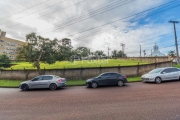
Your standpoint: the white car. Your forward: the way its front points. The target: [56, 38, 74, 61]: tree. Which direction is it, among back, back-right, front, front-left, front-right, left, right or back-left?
front-right

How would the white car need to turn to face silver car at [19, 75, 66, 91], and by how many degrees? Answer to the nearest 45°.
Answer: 0° — it already faces it

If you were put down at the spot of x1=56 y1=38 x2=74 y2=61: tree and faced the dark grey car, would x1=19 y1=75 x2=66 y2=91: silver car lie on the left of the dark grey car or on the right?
right

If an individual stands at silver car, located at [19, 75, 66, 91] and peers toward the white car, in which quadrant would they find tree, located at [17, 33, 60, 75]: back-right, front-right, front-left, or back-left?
back-left

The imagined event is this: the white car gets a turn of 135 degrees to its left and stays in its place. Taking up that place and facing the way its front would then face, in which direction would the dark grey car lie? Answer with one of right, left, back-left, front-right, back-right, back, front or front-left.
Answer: back-right

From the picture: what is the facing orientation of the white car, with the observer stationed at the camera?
facing the viewer and to the left of the viewer

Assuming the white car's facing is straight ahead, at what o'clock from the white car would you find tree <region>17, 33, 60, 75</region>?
The tree is roughly at 1 o'clock from the white car.
